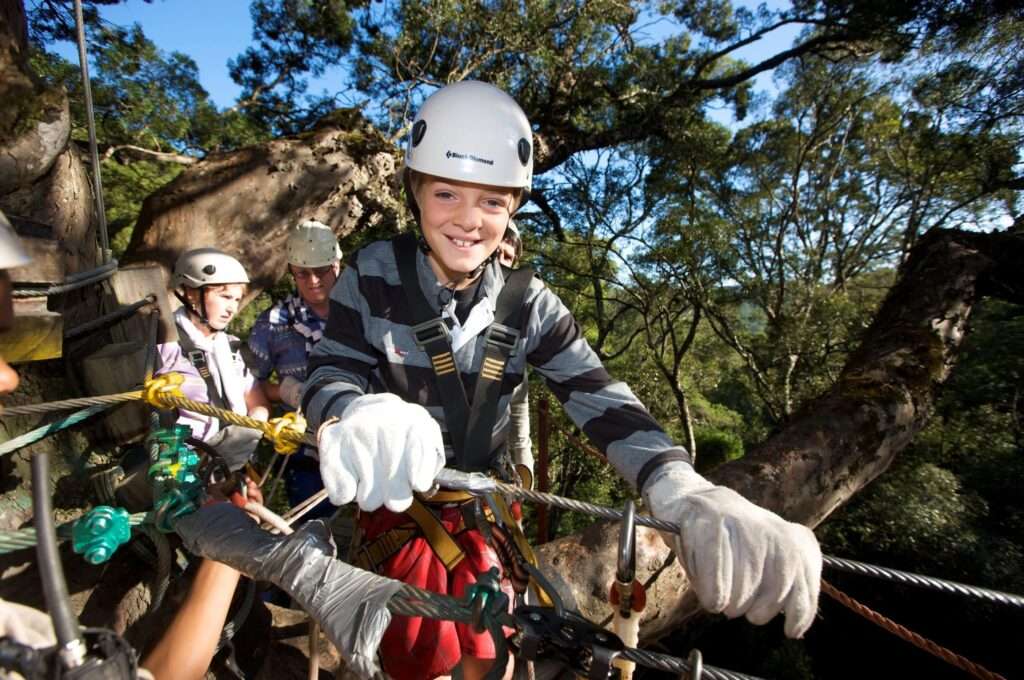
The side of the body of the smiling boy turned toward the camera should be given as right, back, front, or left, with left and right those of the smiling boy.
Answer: front

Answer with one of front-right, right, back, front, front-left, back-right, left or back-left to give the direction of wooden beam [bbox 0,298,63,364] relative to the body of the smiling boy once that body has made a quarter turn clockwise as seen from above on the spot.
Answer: front

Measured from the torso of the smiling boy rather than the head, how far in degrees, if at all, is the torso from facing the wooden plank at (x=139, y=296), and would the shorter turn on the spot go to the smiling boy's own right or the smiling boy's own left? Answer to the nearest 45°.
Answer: approximately 135° to the smiling boy's own right

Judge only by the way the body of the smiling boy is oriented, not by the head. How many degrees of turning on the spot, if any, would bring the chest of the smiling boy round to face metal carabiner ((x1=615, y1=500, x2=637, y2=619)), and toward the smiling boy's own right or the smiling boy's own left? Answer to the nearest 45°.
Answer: approximately 45° to the smiling boy's own left

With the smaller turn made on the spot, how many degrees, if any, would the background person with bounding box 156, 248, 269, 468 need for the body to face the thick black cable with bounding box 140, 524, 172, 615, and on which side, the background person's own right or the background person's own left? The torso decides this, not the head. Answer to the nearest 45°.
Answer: approximately 45° to the background person's own right

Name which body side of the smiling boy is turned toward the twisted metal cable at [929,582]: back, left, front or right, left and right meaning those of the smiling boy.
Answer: left

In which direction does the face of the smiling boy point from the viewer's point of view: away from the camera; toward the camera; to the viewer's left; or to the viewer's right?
toward the camera

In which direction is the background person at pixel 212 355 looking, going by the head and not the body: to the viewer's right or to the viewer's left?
to the viewer's right

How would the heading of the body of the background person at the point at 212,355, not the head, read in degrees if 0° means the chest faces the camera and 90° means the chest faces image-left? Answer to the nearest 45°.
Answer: approximately 315°

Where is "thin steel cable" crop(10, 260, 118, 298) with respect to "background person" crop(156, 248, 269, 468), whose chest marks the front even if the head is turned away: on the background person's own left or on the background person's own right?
on the background person's own right

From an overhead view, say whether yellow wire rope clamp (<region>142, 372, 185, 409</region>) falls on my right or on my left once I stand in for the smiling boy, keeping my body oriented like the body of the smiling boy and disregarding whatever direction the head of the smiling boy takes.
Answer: on my right

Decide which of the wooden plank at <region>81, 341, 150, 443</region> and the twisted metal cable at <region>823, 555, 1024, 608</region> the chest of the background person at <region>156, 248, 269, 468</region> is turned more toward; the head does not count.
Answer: the twisted metal cable

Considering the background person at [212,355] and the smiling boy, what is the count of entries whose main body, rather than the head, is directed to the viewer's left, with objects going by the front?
0

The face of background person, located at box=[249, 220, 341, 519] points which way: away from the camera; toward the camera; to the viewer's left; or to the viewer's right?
toward the camera

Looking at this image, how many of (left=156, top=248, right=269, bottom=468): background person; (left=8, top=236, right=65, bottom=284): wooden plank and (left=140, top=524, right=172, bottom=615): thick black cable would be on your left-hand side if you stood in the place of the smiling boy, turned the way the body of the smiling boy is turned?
0
